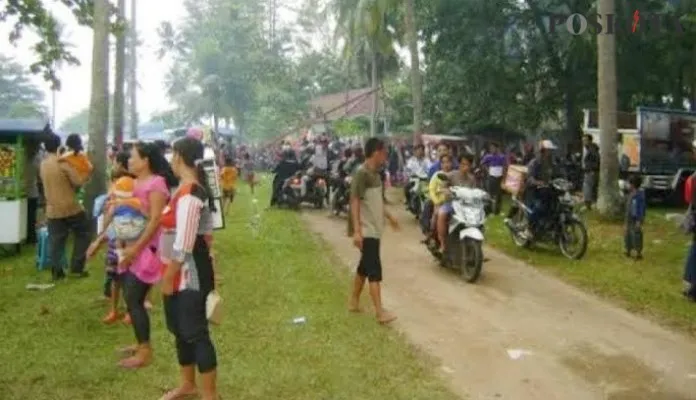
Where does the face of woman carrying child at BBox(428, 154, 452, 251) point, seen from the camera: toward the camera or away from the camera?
toward the camera

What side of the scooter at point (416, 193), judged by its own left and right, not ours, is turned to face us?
front

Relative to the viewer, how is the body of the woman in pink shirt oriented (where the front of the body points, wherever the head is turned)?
to the viewer's left

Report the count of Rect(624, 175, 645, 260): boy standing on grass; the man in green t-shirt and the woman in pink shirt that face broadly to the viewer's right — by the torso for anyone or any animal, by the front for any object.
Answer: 1

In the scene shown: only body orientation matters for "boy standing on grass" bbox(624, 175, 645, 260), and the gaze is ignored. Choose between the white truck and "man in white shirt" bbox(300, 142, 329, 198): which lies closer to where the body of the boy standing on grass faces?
the man in white shirt

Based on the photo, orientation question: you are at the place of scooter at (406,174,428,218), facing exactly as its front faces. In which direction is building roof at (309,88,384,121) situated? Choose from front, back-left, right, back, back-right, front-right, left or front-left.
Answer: back

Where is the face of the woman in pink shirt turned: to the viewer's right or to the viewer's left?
to the viewer's left

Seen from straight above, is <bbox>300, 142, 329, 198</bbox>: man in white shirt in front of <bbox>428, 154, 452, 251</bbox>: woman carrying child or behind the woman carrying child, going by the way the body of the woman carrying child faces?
behind

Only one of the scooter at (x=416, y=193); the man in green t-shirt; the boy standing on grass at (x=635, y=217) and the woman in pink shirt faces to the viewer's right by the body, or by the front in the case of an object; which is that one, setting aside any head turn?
the man in green t-shirt

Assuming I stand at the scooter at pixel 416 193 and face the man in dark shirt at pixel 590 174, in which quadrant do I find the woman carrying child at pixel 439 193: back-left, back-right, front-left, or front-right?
back-right

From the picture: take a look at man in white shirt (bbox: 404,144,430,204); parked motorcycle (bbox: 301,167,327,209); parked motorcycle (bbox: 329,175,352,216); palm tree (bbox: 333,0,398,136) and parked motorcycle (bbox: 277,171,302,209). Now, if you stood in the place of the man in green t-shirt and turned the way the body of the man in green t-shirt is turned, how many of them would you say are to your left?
5

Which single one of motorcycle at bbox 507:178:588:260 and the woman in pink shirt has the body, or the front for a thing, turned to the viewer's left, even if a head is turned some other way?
the woman in pink shirt

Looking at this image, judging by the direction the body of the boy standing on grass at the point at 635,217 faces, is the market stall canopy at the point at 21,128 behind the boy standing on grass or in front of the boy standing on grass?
in front

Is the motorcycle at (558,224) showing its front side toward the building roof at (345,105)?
no
